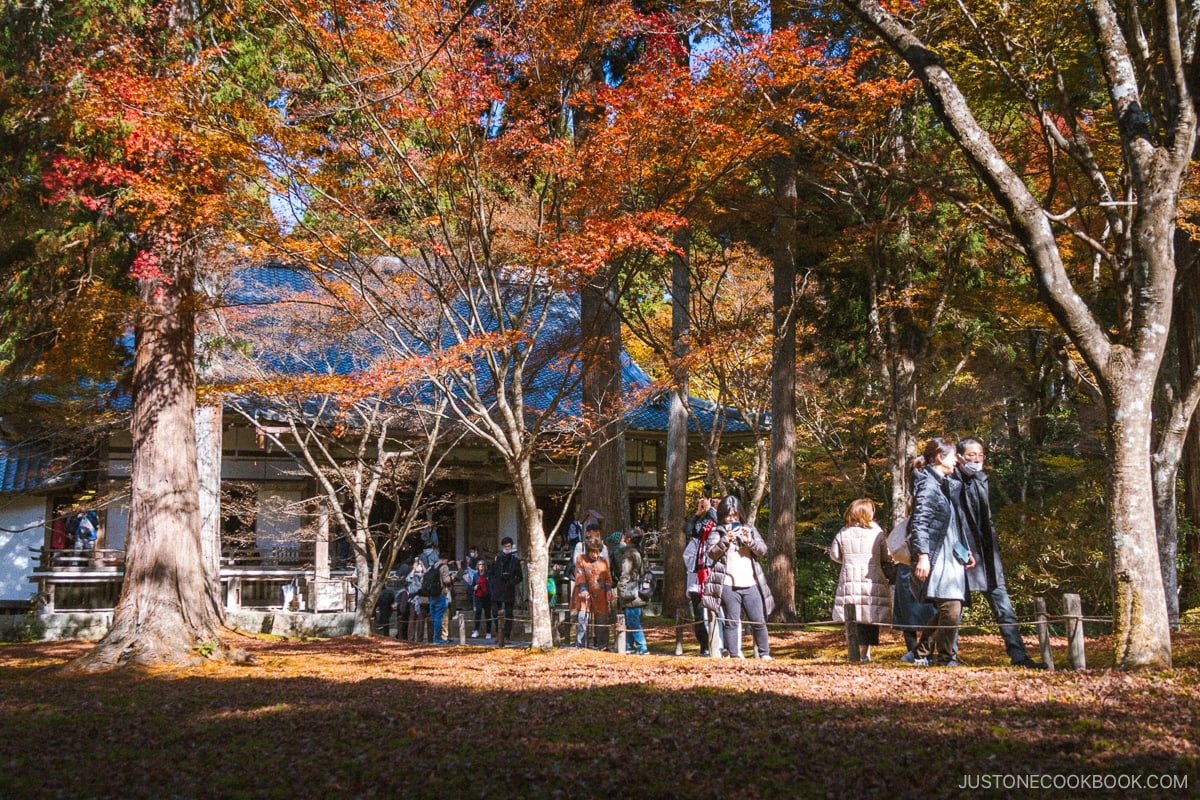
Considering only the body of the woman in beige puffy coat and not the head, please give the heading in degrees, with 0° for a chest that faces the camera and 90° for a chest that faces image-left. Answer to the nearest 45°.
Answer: approximately 180°

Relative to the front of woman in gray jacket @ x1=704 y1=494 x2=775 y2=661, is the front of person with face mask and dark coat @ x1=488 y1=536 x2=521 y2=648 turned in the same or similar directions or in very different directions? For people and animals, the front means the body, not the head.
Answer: same or similar directions

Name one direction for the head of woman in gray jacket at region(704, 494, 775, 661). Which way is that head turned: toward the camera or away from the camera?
toward the camera

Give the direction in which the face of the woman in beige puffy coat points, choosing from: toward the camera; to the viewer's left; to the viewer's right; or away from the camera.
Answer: away from the camera

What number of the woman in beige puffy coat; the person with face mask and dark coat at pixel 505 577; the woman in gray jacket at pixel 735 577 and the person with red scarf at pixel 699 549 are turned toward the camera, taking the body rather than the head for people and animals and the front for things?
3

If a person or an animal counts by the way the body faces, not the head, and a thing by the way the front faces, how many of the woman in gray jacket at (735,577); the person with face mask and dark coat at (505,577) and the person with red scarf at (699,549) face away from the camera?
0

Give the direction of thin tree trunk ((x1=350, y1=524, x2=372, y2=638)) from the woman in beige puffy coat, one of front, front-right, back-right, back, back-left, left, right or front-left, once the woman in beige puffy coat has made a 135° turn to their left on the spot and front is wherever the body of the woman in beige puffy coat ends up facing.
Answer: right

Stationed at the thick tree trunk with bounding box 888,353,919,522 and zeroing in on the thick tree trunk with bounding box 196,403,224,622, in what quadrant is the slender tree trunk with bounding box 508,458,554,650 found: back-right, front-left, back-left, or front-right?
front-left

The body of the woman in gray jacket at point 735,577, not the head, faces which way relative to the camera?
toward the camera

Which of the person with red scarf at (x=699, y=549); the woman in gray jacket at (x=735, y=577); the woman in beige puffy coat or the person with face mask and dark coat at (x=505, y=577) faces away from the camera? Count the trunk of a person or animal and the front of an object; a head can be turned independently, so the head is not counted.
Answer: the woman in beige puffy coat

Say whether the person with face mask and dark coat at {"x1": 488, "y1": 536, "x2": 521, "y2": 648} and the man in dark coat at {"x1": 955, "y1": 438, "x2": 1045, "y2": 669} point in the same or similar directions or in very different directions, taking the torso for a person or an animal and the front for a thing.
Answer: same or similar directions

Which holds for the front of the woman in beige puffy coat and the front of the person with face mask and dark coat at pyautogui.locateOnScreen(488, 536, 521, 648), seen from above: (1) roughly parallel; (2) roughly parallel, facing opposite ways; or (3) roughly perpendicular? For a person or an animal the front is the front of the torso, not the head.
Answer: roughly parallel, facing opposite ways

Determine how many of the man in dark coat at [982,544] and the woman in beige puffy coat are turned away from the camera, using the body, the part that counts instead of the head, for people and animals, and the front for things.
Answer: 1

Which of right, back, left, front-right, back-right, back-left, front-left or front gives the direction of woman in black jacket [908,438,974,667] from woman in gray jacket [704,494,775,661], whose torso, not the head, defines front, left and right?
front-left
